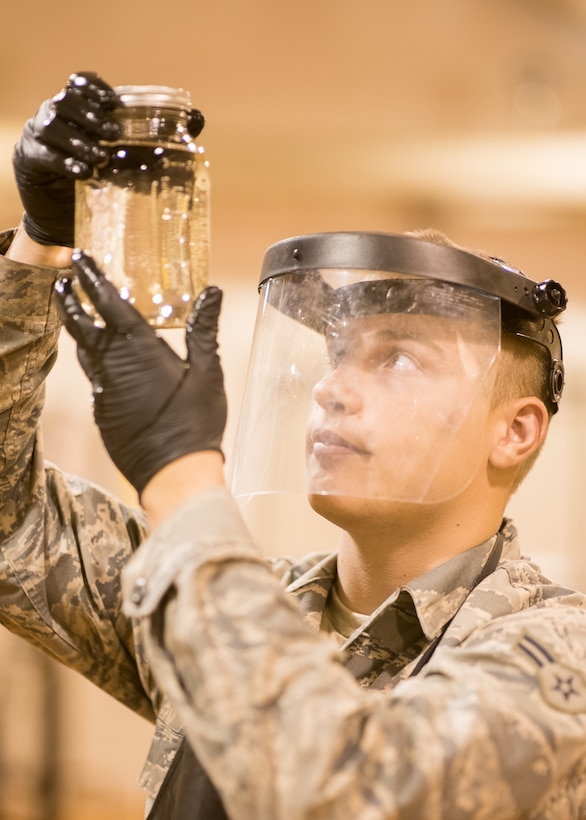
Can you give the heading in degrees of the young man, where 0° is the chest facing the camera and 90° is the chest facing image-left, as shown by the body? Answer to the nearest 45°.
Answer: approximately 45°
